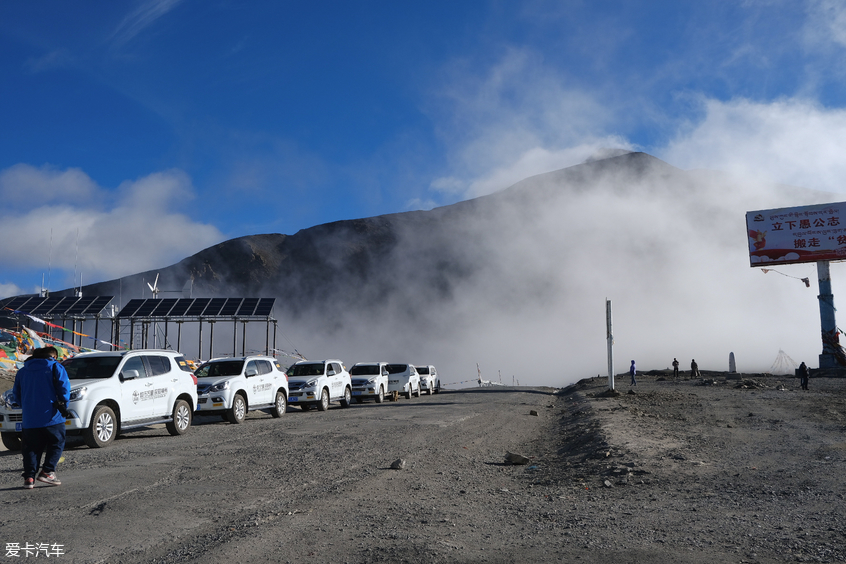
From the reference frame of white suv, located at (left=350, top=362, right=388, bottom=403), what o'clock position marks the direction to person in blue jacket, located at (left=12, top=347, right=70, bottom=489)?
The person in blue jacket is roughly at 11 o'clock from the white suv.

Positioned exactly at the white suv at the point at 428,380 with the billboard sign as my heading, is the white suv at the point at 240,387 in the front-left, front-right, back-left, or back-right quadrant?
back-right

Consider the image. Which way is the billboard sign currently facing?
toward the camera

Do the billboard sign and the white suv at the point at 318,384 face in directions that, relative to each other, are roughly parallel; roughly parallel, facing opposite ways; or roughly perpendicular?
roughly parallel

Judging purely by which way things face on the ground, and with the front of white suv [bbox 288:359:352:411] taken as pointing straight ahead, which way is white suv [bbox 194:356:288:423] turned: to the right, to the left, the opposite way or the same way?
the same way

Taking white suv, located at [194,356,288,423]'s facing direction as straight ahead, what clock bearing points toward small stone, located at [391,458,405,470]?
The small stone is roughly at 10 o'clock from the white suv.

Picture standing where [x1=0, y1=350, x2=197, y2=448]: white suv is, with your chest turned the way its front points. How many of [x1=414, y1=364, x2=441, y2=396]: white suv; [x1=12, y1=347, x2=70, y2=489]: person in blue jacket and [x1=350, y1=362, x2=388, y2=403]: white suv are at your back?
2

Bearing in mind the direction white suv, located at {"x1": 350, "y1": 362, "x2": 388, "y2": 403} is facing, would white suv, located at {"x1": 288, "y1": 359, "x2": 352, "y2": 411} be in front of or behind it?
in front

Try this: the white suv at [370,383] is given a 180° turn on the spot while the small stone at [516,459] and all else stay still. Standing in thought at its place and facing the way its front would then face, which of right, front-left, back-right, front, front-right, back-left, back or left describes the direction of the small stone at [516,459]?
back-right

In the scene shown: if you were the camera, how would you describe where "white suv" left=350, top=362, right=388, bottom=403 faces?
facing the viewer and to the left of the viewer

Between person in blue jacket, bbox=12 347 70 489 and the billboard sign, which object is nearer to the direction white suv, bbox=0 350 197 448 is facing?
the person in blue jacket

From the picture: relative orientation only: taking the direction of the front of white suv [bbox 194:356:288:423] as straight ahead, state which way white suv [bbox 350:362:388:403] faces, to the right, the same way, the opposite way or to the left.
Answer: the same way

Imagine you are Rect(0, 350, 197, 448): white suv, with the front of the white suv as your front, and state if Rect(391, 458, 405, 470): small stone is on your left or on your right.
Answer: on your left

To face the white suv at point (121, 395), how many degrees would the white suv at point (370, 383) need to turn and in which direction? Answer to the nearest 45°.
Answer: approximately 45° to its left

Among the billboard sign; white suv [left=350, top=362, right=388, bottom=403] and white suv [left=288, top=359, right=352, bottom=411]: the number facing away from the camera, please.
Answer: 0

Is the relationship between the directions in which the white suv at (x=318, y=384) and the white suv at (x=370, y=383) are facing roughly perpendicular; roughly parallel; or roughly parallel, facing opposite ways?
roughly parallel

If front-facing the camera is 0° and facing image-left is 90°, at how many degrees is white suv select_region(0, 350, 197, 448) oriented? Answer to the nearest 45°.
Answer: approximately 45°

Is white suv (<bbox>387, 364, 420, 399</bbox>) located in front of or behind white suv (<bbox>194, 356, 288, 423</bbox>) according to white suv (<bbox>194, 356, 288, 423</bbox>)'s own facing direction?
behind
